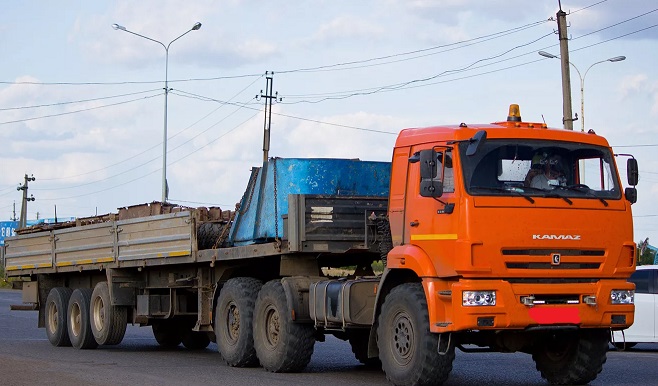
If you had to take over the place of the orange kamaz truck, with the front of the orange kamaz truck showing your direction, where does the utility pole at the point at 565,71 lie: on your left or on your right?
on your left

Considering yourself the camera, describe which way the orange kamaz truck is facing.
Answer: facing the viewer and to the right of the viewer
